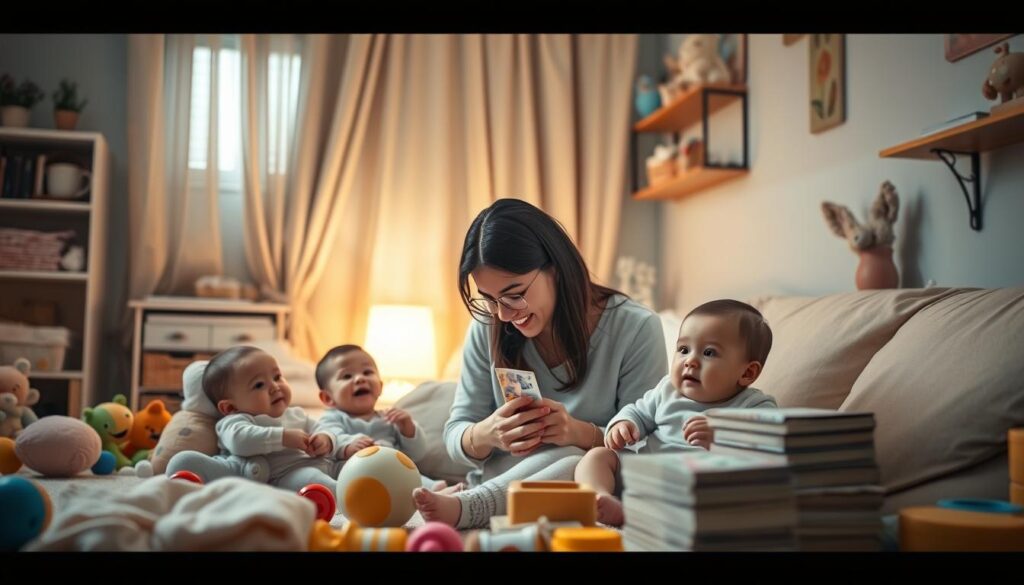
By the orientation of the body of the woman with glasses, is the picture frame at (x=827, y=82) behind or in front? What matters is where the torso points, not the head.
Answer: behind

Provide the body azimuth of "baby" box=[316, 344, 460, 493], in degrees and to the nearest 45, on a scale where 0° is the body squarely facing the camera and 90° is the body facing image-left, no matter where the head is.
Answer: approximately 315°

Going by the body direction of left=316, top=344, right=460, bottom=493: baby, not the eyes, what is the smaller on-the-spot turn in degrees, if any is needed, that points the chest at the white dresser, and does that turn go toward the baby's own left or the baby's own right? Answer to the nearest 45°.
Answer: approximately 180°

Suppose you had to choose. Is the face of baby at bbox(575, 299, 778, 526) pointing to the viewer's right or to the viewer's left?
to the viewer's left

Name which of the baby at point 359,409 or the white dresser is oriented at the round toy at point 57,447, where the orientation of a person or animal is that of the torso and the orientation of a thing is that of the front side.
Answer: the white dresser

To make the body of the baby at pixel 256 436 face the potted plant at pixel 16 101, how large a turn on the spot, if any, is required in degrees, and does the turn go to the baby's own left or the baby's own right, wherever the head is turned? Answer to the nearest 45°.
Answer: approximately 180°

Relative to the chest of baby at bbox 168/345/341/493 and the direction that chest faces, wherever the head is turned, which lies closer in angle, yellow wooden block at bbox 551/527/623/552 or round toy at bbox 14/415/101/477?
the yellow wooden block

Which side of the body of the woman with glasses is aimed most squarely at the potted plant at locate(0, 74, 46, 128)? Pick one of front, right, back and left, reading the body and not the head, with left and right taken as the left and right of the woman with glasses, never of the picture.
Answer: right

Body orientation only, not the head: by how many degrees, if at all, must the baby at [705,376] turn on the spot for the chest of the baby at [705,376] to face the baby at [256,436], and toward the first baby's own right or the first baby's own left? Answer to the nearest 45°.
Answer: approximately 45° to the first baby's own right

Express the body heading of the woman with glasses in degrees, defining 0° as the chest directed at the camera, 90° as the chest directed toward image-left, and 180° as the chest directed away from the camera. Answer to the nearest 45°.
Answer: approximately 45°
